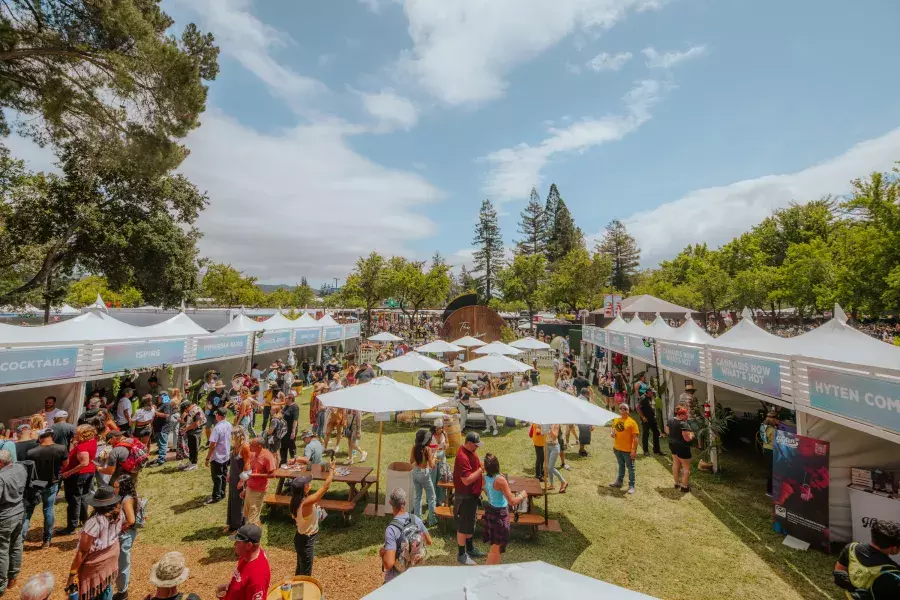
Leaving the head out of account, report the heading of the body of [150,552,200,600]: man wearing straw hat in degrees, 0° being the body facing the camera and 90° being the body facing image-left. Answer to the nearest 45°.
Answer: approximately 180°

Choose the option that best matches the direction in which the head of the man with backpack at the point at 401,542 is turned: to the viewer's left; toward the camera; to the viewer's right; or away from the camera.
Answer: away from the camera

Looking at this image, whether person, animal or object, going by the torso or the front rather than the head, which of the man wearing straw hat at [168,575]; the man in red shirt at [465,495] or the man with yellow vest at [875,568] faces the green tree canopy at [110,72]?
the man wearing straw hat

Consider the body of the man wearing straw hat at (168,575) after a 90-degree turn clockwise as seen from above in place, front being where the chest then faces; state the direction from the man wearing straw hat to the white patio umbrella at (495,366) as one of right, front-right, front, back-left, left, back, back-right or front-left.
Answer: front-left
